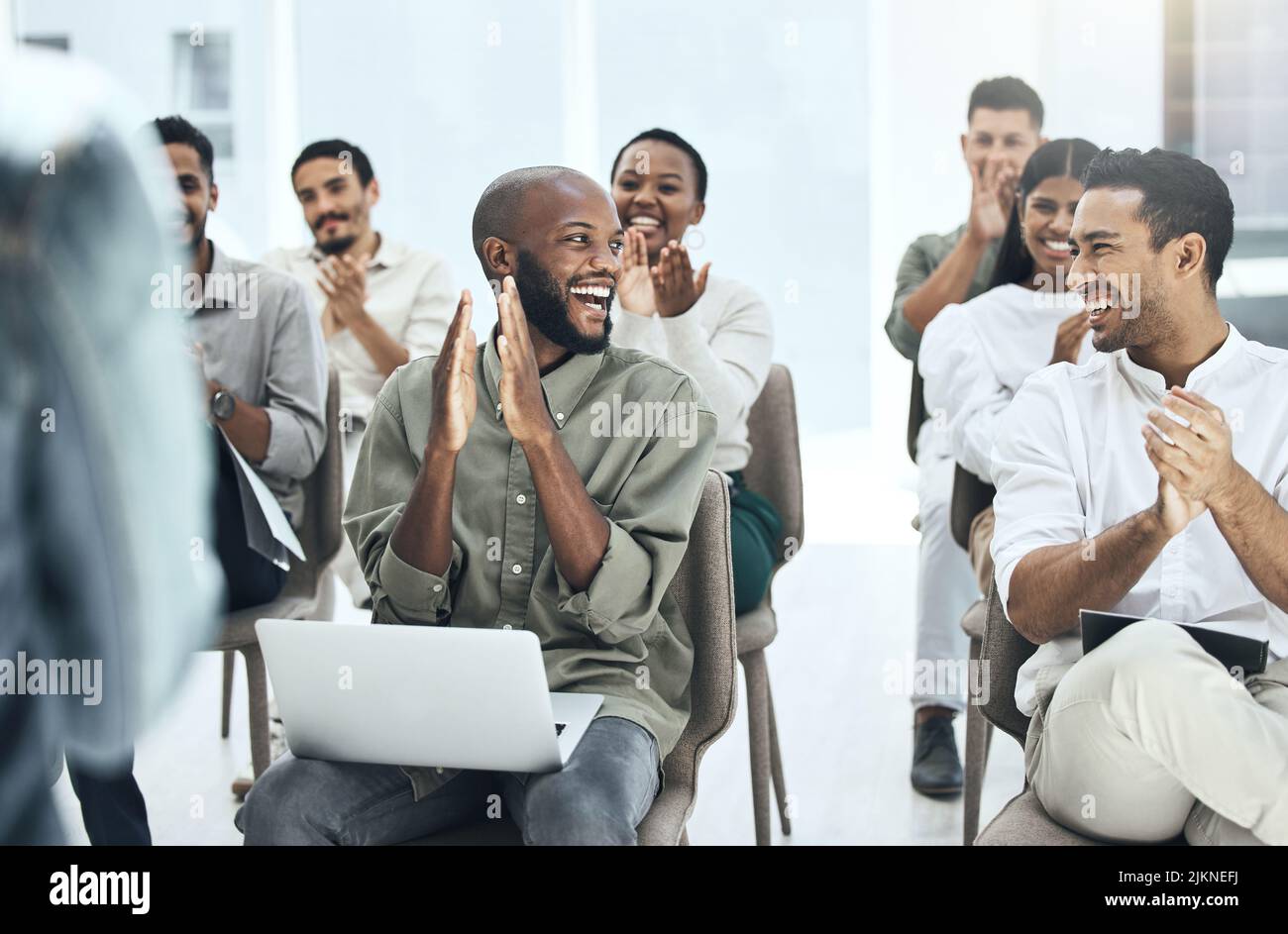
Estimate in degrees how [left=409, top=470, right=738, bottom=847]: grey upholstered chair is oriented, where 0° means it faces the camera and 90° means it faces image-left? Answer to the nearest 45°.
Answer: approximately 45°

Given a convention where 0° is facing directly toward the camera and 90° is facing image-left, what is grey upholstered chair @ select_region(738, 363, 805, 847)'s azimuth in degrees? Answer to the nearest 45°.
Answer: approximately 45°

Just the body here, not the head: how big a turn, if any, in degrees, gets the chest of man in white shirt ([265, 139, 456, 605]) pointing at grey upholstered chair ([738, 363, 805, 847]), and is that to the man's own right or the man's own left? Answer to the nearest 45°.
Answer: approximately 90° to the man's own left

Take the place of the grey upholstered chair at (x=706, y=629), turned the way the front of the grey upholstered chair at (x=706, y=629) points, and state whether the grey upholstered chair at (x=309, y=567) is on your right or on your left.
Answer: on your right

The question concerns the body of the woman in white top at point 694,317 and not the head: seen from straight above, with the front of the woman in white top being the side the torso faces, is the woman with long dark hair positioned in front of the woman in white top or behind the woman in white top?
behind

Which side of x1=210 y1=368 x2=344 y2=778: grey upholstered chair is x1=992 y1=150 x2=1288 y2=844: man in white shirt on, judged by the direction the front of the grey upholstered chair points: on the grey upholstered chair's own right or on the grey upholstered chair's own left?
on the grey upholstered chair's own left

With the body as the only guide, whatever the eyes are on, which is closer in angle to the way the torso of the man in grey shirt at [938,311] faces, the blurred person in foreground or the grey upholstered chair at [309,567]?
the blurred person in foreground

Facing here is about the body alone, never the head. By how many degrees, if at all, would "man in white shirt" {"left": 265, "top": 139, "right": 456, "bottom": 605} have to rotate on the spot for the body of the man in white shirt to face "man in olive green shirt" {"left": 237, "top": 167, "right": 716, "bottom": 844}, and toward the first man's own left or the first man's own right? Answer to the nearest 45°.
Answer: approximately 45° to the first man's own left
